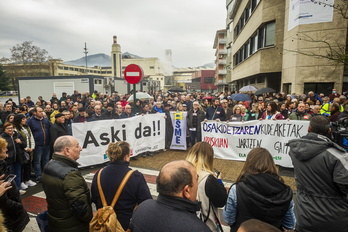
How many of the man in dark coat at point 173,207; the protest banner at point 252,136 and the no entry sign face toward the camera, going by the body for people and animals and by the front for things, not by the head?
2

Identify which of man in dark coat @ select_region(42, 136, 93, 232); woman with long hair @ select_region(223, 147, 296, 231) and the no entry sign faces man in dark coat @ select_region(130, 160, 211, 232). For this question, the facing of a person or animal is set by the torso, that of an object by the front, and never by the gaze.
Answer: the no entry sign

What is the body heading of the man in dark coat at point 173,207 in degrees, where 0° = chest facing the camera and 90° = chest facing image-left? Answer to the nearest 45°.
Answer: approximately 225°

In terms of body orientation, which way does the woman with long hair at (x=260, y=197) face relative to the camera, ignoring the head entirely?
away from the camera

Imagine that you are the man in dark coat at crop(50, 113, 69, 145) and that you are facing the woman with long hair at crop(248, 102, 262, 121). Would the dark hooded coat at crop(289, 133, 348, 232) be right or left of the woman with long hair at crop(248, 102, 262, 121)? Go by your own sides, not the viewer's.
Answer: right

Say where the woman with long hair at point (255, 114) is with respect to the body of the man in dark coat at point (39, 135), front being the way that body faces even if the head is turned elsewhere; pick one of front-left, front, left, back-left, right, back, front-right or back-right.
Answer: front-left

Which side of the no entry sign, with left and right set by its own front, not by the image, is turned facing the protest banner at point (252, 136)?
left

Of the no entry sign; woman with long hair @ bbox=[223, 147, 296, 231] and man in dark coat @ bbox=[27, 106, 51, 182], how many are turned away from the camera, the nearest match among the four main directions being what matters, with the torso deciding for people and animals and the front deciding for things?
1

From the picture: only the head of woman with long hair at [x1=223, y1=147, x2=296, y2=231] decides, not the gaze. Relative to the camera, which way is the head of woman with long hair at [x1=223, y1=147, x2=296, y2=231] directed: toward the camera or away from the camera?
away from the camera

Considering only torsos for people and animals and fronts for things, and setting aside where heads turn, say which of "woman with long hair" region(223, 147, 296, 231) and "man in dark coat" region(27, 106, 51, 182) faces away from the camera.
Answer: the woman with long hair

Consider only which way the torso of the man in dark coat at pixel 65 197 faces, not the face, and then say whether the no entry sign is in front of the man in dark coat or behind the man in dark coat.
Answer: in front
